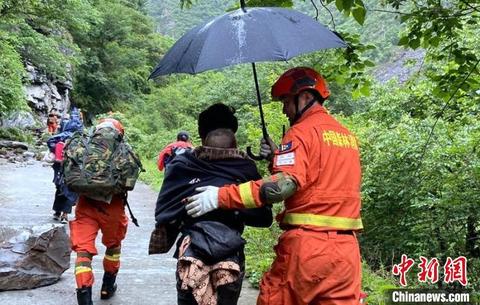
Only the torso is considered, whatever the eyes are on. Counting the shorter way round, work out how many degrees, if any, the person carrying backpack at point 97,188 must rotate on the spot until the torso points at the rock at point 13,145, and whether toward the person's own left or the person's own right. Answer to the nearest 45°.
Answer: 0° — they already face it

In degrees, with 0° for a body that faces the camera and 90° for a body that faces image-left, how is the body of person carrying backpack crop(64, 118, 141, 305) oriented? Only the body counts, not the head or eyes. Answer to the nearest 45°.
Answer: approximately 180°

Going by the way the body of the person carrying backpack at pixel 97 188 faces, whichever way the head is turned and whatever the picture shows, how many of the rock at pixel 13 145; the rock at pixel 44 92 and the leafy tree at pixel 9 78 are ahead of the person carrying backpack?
3

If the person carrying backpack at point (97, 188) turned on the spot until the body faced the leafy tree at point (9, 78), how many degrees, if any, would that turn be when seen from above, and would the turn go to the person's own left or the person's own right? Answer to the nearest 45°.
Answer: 0° — they already face it

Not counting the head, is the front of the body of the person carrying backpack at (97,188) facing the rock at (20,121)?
yes

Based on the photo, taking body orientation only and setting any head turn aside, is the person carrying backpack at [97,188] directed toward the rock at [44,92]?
yes

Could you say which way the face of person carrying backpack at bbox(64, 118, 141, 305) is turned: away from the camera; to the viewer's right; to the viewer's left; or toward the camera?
away from the camera
